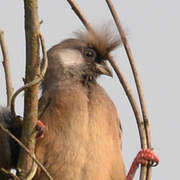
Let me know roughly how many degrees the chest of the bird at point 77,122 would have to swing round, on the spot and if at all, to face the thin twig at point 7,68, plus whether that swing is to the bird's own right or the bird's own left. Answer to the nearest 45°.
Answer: approximately 135° to the bird's own right
